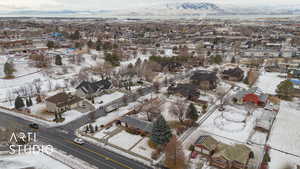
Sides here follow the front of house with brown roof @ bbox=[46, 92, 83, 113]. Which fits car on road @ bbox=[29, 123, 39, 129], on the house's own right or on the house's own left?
on the house's own right

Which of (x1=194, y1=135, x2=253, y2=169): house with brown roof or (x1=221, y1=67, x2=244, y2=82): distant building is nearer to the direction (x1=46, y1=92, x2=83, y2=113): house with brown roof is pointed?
the house with brown roof

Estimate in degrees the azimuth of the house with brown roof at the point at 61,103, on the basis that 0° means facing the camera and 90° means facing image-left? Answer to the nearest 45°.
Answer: approximately 315°

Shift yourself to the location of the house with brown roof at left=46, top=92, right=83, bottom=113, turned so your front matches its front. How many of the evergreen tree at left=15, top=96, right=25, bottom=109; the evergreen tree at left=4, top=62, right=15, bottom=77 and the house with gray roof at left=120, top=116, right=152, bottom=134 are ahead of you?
1

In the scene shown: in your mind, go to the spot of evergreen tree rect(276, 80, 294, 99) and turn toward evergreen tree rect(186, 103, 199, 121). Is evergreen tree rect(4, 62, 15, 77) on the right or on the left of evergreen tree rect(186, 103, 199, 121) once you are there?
right

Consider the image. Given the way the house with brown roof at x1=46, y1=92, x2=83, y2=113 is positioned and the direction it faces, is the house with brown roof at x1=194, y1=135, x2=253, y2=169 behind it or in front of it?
in front

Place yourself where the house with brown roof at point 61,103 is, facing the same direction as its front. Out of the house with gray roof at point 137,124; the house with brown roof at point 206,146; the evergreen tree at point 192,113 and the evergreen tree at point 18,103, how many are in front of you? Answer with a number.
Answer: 3

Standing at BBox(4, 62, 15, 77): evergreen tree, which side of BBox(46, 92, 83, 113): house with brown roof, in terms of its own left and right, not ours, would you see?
back

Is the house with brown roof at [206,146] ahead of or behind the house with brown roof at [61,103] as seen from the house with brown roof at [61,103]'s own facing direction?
ahead

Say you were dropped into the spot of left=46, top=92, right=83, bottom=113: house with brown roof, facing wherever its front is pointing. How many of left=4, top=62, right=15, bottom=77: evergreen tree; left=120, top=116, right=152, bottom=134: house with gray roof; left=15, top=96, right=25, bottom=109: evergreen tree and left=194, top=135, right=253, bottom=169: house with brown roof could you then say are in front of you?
2

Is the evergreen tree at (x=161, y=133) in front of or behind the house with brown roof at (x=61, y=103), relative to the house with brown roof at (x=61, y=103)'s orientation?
in front

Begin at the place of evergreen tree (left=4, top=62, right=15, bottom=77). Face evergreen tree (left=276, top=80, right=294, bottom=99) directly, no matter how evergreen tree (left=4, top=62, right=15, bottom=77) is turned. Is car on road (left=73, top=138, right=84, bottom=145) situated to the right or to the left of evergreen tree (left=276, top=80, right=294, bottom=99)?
right

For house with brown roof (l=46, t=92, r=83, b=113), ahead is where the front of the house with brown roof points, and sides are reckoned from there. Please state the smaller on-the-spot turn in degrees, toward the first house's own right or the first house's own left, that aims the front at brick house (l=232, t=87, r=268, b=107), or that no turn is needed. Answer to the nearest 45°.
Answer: approximately 45° to the first house's own left
